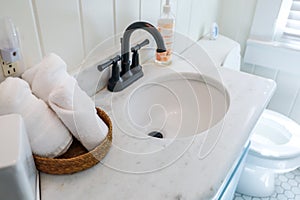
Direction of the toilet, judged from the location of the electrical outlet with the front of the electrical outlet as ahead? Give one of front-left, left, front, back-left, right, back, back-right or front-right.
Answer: front-left

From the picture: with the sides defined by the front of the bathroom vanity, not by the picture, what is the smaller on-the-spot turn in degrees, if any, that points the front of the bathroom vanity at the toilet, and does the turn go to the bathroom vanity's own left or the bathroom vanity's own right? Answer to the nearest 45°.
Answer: approximately 90° to the bathroom vanity's own left

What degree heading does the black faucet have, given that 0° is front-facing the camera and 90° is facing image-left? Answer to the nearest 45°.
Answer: approximately 315°

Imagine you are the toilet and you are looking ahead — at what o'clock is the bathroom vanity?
The bathroom vanity is roughly at 2 o'clock from the toilet.

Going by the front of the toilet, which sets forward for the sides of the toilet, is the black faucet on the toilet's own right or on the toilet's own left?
on the toilet's own right

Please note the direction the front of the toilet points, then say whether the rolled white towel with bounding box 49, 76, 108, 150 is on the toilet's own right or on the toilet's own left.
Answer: on the toilet's own right

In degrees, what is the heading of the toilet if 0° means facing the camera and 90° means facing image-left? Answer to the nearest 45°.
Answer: approximately 315°

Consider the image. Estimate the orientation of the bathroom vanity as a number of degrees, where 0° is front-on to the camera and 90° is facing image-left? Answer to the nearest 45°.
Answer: approximately 315°
